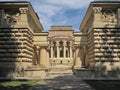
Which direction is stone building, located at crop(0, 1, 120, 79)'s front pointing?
toward the camera
